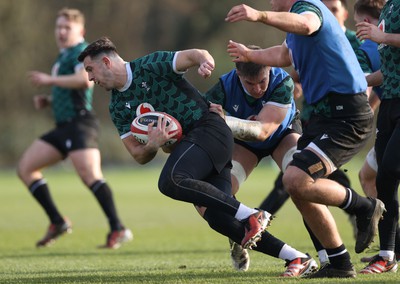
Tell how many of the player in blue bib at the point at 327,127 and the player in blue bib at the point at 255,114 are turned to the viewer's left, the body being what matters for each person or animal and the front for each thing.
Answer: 1

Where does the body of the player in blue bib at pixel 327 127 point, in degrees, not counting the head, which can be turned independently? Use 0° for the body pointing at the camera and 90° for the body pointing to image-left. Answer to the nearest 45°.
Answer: approximately 90°

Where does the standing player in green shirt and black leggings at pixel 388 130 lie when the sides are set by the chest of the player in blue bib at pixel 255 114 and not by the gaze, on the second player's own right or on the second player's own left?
on the second player's own left

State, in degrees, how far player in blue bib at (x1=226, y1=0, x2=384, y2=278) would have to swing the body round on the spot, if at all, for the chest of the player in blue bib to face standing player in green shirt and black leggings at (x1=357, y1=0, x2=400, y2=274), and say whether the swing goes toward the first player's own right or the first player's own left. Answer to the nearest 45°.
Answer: approximately 135° to the first player's own right

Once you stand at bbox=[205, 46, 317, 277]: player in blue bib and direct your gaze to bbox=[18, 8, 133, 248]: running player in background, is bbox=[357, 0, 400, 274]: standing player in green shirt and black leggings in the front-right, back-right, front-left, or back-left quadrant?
back-right

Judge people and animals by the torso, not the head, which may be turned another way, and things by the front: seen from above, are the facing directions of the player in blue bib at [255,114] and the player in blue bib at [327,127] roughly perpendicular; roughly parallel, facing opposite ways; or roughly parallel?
roughly perpendicular

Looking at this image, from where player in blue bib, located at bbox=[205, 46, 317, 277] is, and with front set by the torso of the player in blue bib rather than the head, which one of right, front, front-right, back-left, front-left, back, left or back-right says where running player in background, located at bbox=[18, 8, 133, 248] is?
back-right
